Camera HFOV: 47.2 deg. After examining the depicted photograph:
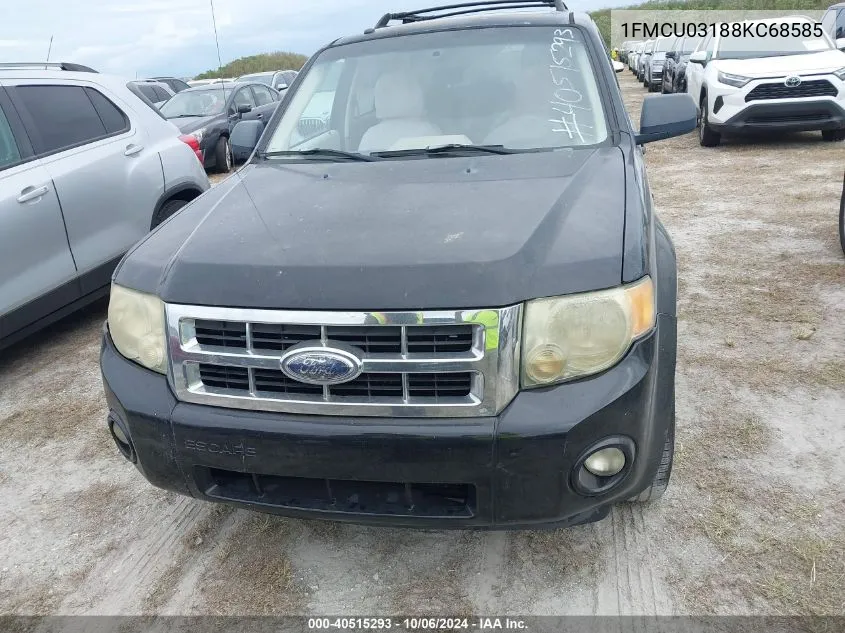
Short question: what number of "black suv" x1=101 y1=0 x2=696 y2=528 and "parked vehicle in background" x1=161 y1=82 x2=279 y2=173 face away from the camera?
0

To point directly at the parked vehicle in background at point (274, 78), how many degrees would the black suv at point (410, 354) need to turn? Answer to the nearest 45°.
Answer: approximately 180°

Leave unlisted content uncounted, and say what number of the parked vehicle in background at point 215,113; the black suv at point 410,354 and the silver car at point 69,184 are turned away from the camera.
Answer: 0

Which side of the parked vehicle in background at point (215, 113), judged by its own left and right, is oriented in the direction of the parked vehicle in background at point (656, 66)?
back

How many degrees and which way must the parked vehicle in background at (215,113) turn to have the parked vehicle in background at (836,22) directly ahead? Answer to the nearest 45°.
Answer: approximately 135° to its left

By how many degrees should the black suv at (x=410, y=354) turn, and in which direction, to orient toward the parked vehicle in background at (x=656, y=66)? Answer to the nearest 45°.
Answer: approximately 180°

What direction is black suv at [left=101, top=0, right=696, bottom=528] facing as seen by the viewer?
toward the camera

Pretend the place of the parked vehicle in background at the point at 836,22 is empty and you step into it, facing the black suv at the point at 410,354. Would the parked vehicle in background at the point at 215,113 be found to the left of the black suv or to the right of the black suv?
right

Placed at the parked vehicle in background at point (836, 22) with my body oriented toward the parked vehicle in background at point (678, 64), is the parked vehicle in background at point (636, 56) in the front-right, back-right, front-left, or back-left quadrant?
front-right

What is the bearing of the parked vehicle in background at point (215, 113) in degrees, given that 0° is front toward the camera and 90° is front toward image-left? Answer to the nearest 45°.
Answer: approximately 45°

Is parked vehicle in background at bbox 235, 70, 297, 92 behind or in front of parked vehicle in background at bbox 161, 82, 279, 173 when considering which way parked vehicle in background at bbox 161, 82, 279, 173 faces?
behind

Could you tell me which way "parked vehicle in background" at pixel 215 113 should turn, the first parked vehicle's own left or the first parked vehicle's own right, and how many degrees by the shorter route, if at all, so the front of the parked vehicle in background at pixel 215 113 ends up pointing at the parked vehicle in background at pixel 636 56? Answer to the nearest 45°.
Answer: approximately 180°

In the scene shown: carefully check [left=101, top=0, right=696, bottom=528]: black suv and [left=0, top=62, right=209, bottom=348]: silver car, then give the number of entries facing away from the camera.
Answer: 0

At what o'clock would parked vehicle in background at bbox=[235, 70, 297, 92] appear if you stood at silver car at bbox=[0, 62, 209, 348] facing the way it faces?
The parked vehicle in background is roughly at 5 o'clock from the silver car.

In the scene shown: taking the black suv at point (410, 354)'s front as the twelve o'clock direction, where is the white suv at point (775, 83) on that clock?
The white suv is roughly at 7 o'clock from the black suv.

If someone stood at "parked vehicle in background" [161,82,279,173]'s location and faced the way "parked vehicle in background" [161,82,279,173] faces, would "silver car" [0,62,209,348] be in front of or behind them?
in front

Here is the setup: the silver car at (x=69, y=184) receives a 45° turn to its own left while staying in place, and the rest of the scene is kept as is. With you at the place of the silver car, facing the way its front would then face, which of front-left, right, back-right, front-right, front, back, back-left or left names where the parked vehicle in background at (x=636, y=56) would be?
back-left
